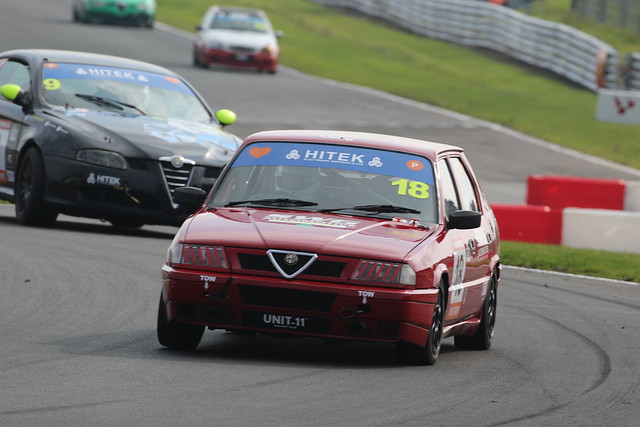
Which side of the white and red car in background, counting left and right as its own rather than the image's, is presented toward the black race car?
front

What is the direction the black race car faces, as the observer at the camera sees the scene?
facing the viewer and to the right of the viewer

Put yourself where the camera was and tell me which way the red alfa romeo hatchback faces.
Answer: facing the viewer

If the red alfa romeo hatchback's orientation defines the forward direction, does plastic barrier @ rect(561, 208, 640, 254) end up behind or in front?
behind

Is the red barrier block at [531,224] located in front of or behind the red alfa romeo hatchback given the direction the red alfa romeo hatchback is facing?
behind

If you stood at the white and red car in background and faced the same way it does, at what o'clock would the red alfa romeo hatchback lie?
The red alfa romeo hatchback is roughly at 12 o'clock from the white and red car in background.

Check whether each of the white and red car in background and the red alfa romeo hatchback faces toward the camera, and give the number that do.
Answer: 2

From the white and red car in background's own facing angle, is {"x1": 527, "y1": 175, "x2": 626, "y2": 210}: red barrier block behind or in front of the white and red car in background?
in front

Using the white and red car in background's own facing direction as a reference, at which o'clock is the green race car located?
The green race car is roughly at 5 o'clock from the white and red car in background.

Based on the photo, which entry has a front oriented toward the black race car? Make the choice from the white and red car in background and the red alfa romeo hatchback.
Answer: the white and red car in background

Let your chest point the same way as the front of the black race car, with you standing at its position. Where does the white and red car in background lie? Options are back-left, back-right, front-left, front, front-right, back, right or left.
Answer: back-left
